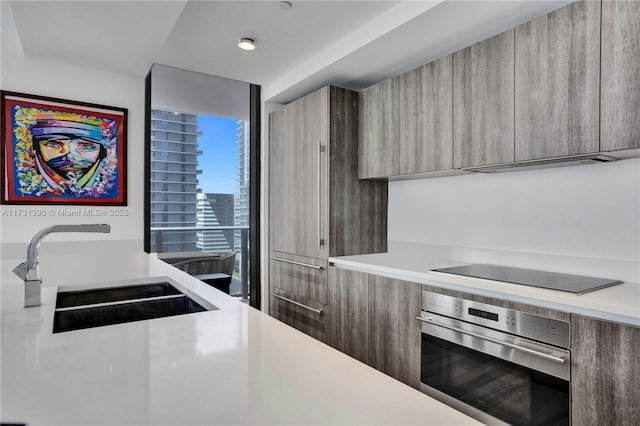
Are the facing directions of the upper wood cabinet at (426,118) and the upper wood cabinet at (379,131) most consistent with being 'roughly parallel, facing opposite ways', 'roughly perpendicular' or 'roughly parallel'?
roughly parallel

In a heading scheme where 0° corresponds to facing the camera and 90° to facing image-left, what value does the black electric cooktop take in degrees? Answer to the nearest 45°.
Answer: approximately 45°

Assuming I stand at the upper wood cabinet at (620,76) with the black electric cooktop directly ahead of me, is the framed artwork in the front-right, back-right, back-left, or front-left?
front-left

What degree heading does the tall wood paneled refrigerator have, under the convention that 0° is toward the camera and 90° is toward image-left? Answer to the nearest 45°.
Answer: approximately 45°

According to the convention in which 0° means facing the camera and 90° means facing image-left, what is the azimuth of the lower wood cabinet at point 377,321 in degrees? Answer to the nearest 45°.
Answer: approximately 45°

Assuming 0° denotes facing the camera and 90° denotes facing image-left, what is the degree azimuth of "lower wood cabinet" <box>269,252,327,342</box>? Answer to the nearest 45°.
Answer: approximately 45°

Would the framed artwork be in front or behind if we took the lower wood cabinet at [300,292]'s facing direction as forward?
in front

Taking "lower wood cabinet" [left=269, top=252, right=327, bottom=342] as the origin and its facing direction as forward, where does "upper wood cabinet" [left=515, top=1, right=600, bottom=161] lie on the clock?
The upper wood cabinet is roughly at 9 o'clock from the lower wood cabinet.

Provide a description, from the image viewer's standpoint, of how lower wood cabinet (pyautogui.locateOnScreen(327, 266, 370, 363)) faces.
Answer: facing the viewer and to the left of the viewer

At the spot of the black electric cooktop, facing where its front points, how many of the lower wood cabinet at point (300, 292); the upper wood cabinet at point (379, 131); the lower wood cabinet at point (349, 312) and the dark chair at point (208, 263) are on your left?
0

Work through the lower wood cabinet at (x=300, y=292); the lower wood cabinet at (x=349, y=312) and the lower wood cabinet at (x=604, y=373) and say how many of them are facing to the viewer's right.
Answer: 0

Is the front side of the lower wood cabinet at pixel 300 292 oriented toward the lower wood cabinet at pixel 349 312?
no

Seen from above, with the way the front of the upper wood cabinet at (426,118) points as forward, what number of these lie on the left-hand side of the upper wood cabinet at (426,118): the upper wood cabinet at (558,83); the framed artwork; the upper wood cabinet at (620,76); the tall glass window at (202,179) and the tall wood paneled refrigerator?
2

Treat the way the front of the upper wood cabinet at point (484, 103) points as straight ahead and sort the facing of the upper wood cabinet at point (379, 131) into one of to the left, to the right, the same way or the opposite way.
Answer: the same way

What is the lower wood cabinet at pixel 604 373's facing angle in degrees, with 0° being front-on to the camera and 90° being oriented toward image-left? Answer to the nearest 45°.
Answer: approximately 45°

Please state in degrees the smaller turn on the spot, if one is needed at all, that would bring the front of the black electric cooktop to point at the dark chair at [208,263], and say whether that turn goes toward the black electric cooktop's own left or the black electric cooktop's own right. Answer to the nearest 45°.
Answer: approximately 45° to the black electric cooktop's own right

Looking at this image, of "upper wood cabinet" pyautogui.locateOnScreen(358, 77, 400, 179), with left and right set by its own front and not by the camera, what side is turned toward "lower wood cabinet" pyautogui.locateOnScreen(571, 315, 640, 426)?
left

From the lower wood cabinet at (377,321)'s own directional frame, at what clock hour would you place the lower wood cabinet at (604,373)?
the lower wood cabinet at (604,373) is roughly at 9 o'clock from the lower wood cabinet at (377,321).
